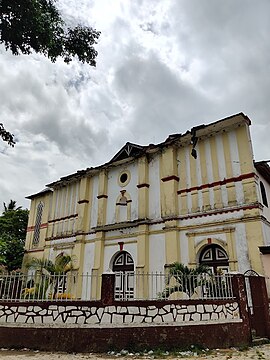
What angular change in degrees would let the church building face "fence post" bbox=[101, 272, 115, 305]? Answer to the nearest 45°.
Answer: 0° — it already faces it

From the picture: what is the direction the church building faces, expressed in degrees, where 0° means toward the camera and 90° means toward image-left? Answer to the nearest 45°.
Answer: approximately 45°

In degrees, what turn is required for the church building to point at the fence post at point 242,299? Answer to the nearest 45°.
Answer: approximately 45° to its left

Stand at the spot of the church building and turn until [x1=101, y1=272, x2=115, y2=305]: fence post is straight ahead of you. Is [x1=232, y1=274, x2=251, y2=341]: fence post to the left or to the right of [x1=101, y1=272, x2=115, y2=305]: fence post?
left

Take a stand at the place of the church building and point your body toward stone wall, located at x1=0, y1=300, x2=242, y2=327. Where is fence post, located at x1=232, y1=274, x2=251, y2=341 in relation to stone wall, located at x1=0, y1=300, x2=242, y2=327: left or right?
left

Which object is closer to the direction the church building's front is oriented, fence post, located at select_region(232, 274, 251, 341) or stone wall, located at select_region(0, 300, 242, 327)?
the stone wall

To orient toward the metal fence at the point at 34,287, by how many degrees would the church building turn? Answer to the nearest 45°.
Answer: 0° — it already faces it
